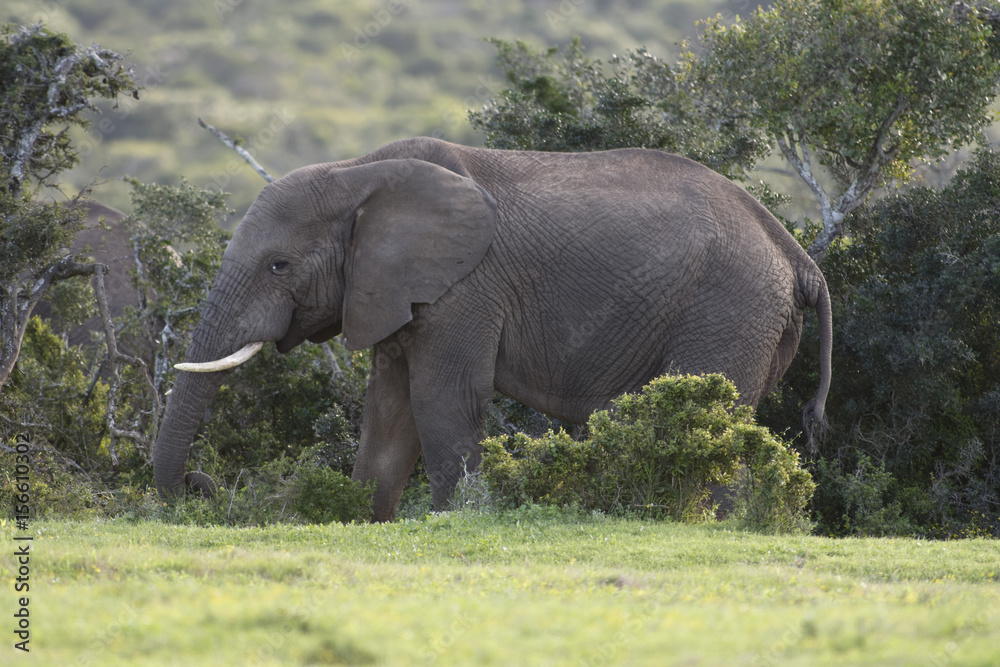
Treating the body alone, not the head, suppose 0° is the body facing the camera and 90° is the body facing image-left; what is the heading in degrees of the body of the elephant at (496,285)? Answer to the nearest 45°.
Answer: approximately 90°

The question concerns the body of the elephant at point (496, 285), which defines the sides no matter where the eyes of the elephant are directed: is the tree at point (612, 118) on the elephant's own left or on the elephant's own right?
on the elephant's own right

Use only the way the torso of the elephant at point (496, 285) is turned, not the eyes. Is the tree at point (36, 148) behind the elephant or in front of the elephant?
in front

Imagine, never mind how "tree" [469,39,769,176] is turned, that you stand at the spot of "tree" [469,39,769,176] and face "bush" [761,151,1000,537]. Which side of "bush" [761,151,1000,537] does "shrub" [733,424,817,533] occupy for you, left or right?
right

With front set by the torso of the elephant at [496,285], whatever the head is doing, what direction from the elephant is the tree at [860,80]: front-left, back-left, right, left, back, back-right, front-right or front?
back-right

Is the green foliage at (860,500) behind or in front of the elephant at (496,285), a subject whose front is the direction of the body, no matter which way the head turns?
behind

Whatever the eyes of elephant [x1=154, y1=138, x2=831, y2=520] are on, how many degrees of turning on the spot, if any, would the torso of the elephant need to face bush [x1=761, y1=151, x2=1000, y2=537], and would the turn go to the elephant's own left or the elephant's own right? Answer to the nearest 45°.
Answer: approximately 135° to the elephant's own right

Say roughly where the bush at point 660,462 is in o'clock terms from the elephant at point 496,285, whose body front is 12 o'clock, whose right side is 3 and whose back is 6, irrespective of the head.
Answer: The bush is roughly at 7 o'clock from the elephant.

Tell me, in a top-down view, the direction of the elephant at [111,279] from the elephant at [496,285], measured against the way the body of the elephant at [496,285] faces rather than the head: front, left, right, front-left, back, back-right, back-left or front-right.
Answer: front-right
